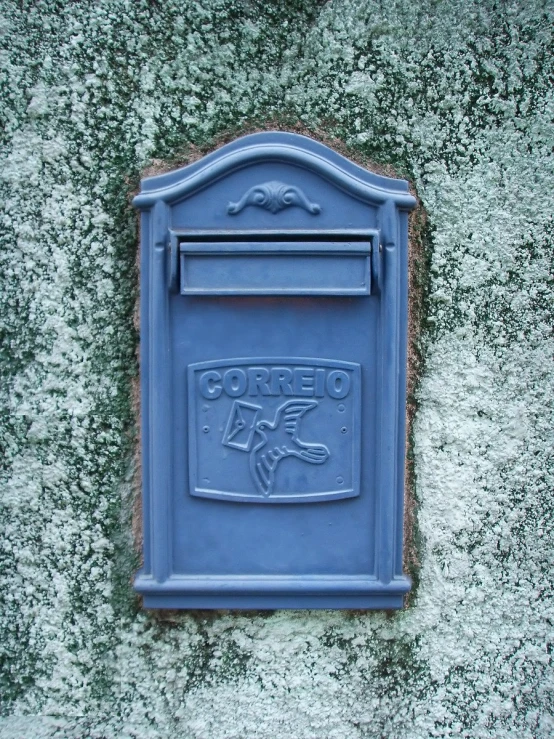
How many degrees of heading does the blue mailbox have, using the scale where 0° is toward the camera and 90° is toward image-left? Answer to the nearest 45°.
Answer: approximately 0°
